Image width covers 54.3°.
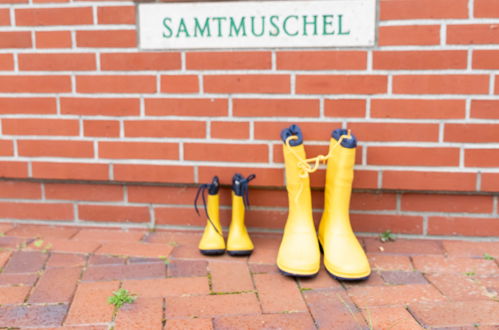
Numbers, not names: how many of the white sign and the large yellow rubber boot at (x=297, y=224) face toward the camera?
2

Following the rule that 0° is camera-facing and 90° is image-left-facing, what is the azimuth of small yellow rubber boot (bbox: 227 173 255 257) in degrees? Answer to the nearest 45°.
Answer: approximately 0°

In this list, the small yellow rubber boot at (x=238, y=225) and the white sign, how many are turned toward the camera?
2

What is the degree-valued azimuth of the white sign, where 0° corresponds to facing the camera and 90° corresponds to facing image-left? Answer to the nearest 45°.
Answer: approximately 0°
